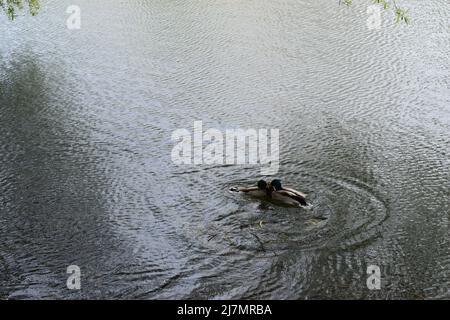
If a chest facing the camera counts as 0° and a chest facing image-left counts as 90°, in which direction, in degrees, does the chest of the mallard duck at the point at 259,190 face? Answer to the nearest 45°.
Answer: approximately 270°
